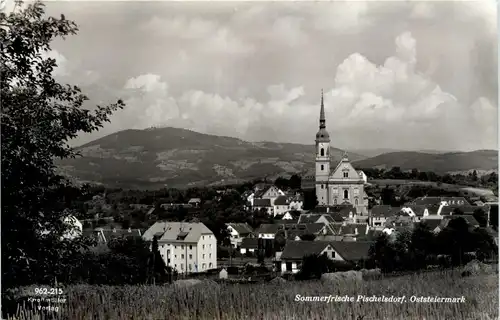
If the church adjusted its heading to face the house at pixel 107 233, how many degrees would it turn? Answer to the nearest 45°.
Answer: approximately 90° to its right

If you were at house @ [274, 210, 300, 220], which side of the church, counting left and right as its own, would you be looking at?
right

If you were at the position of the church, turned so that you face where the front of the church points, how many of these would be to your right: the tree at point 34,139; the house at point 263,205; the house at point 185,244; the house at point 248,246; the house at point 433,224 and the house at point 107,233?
5

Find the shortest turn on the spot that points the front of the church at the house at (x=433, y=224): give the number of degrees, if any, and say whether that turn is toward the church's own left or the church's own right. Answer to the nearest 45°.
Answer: approximately 90° to the church's own left

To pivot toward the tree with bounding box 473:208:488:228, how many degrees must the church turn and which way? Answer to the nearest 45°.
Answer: approximately 90° to its left

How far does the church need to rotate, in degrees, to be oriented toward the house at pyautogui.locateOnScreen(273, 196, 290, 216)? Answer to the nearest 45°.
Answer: approximately 90° to its right

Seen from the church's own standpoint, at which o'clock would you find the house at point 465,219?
The house is roughly at 9 o'clock from the church.

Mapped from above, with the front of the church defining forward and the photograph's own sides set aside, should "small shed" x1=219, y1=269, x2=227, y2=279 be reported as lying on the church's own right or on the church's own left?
on the church's own right

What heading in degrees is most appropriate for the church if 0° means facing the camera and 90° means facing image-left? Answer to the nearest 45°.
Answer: approximately 0°

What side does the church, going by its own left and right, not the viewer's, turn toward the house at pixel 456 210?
left
